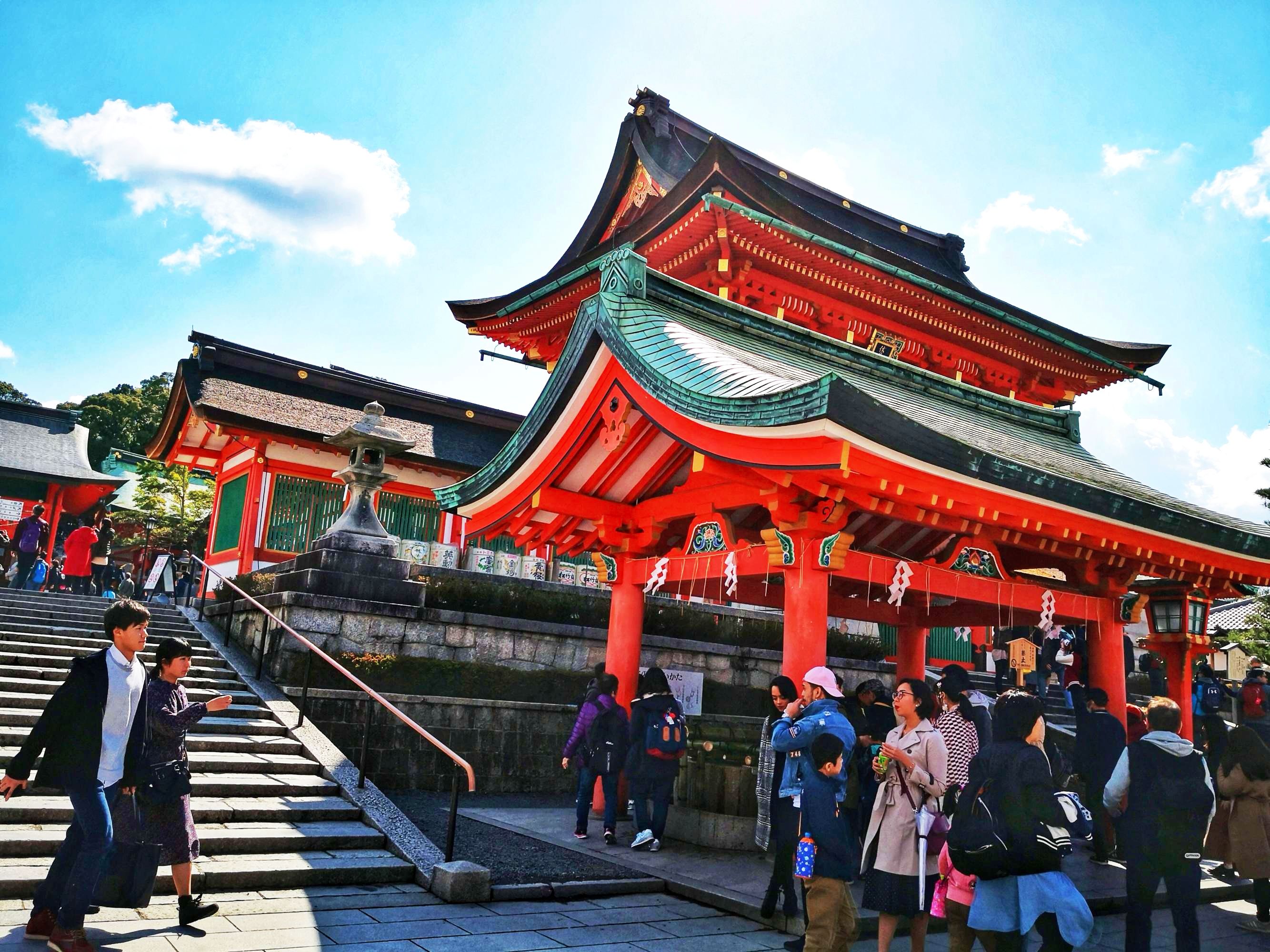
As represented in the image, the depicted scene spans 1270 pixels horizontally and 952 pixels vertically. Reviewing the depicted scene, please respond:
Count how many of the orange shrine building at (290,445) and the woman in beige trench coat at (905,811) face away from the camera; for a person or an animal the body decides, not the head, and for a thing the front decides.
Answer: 0

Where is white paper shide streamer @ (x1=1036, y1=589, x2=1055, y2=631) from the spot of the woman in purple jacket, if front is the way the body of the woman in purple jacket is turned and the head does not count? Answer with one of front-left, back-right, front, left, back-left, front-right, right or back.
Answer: right

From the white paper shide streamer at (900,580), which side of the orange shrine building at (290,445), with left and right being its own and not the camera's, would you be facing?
front

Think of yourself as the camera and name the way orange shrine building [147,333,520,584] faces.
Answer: facing the viewer and to the right of the viewer

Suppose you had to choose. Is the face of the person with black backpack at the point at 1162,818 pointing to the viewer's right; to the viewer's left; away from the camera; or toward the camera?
away from the camera

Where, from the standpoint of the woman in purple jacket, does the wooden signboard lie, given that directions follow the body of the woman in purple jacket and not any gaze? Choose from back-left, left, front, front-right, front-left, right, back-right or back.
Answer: front-right

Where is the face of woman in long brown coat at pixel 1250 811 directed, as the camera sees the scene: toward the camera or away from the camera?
away from the camera

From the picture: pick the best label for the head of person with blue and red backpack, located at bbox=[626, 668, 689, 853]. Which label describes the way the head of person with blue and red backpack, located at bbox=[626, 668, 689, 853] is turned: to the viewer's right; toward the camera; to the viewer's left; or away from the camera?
away from the camera

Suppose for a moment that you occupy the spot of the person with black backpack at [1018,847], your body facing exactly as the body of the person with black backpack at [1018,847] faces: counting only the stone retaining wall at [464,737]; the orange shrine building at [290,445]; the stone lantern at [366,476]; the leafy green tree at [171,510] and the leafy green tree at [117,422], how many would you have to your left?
5

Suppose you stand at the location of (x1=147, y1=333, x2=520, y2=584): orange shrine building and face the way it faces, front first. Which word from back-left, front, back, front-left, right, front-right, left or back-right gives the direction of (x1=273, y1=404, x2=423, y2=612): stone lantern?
front-right

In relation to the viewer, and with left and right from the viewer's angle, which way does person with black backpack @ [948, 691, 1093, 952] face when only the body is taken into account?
facing away from the viewer and to the right of the viewer

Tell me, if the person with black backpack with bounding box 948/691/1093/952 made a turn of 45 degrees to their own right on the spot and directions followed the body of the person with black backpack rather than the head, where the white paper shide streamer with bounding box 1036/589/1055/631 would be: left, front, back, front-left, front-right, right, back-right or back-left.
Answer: left

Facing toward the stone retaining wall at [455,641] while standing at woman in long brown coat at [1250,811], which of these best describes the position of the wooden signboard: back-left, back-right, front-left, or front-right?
front-right

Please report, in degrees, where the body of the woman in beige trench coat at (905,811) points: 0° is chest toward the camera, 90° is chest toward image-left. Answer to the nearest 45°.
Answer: approximately 45°
